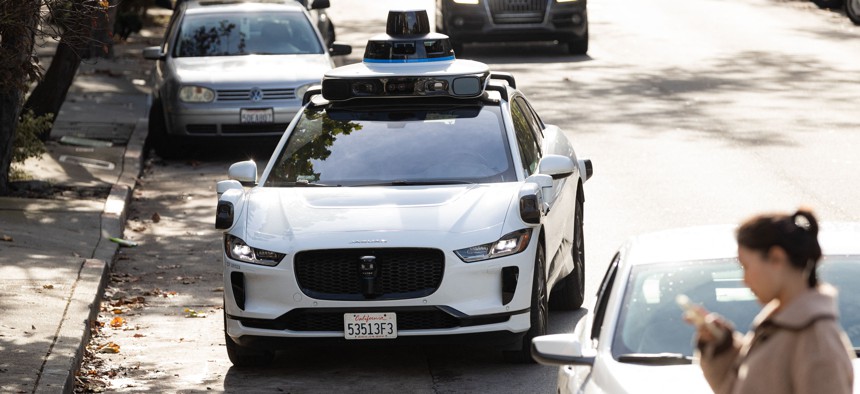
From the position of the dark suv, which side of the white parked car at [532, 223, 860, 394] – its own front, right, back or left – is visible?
back

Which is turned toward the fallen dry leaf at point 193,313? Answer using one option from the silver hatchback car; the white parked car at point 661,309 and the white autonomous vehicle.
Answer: the silver hatchback car

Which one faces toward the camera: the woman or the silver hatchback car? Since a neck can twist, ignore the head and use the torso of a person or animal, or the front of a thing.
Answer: the silver hatchback car

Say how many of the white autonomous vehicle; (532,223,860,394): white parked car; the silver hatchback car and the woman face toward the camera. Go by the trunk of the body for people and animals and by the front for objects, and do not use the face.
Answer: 3

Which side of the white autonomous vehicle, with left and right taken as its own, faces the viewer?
front

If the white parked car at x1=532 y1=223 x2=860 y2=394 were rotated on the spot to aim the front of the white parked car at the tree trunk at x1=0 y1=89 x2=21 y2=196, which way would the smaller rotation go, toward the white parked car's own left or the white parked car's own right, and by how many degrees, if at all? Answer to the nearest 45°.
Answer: approximately 135° to the white parked car's own right

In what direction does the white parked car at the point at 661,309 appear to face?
toward the camera

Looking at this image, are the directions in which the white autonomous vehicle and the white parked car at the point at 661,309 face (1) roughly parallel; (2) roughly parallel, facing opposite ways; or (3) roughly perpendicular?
roughly parallel

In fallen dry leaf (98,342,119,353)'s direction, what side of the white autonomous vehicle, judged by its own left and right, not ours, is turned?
right

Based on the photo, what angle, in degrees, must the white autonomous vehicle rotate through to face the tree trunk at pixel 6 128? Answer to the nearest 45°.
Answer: approximately 135° to its right

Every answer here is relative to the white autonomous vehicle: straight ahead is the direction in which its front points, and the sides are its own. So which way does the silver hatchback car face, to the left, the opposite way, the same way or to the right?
the same way
